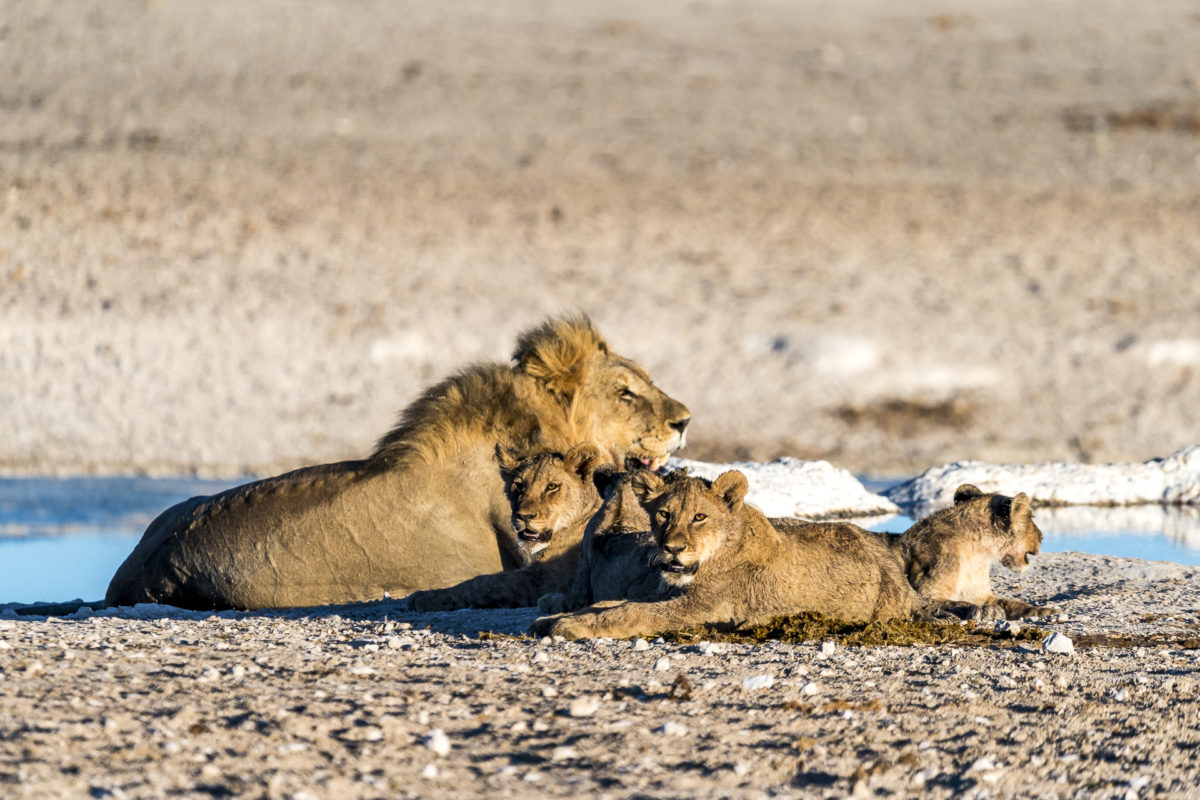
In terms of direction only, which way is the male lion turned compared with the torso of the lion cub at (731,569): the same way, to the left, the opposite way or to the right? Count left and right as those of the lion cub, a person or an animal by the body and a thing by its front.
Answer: the opposite way

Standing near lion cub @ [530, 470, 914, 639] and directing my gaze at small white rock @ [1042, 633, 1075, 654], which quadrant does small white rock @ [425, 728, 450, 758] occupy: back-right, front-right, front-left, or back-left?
back-right

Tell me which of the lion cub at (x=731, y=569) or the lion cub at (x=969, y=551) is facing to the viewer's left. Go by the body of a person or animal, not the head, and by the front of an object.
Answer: the lion cub at (x=731, y=569)

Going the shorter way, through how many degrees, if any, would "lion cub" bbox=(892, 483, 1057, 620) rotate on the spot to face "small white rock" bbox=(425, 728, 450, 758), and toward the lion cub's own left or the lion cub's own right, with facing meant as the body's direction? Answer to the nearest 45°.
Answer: approximately 135° to the lion cub's own right

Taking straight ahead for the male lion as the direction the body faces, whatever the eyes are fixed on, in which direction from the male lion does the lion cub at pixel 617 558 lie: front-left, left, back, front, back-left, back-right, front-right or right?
front-right

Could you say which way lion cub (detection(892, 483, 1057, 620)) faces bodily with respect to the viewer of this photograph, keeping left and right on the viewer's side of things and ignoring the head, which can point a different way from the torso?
facing to the right of the viewer

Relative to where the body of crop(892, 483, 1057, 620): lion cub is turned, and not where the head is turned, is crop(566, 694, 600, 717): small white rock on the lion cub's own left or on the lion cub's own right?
on the lion cub's own right

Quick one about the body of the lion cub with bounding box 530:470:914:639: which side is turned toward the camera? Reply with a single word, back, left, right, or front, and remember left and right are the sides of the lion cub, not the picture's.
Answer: left

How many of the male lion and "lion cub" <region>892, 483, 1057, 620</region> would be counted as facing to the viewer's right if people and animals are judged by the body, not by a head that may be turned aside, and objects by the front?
2

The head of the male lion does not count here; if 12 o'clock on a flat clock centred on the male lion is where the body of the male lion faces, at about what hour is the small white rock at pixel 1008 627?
The small white rock is roughly at 1 o'clock from the male lion.

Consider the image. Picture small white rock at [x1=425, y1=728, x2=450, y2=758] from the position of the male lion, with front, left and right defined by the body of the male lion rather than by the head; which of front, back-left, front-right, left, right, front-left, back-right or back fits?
right

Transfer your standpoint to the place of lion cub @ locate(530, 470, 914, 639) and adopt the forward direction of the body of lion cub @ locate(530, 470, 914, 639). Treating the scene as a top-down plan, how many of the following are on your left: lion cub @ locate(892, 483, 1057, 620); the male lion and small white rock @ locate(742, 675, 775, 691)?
1

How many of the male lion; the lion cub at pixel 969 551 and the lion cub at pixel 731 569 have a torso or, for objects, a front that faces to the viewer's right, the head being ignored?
2

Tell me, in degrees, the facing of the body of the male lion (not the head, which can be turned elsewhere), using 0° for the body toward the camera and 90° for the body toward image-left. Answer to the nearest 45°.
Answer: approximately 270°

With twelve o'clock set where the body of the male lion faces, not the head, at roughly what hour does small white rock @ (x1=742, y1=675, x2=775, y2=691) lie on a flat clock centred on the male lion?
The small white rock is roughly at 2 o'clock from the male lion.
